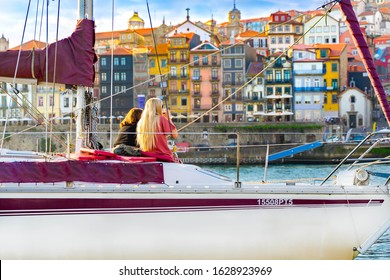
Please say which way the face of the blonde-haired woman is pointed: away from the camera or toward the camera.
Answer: away from the camera

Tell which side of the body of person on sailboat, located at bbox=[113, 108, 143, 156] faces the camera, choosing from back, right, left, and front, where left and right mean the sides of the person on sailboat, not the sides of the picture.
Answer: back

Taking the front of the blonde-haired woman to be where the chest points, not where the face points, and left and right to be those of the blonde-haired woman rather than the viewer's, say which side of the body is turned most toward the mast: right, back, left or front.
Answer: left

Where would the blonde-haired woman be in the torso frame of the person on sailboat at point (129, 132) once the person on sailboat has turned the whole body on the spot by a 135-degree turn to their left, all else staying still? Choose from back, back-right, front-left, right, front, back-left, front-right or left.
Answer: left

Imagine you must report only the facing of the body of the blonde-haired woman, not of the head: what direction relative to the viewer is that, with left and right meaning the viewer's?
facing away from the viewer and to the right of the viewer

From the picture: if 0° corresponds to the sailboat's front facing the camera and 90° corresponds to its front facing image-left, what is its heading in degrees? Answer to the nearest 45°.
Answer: approximately 270°
